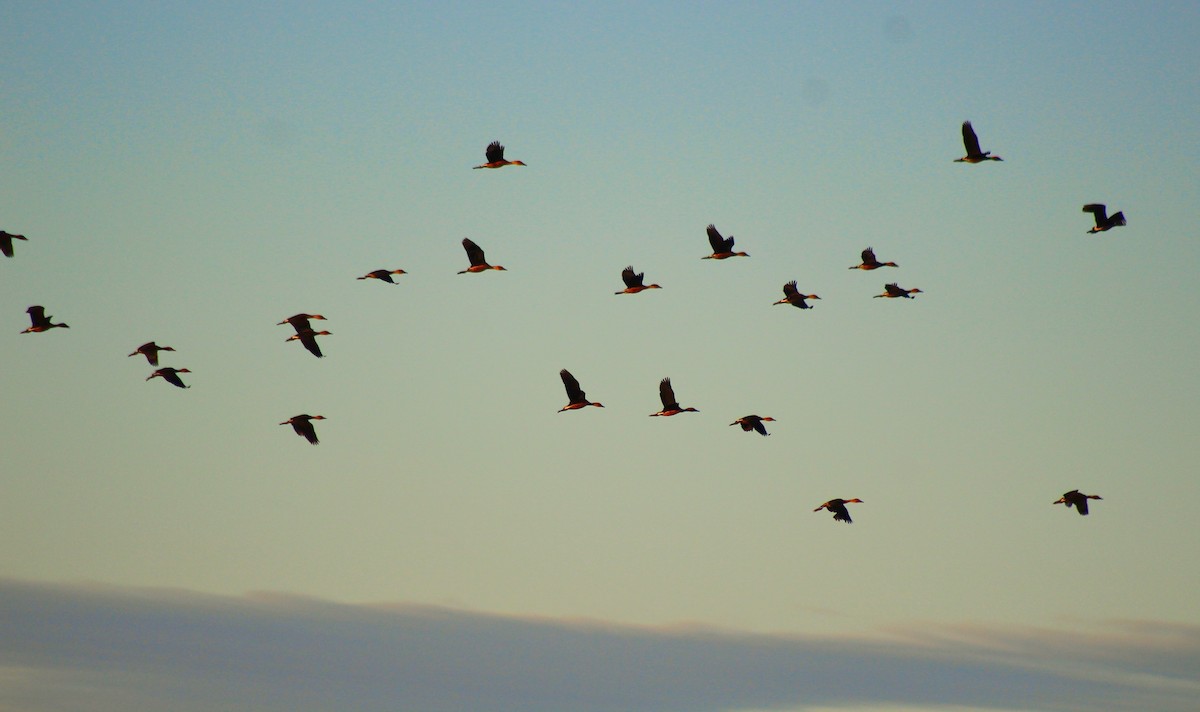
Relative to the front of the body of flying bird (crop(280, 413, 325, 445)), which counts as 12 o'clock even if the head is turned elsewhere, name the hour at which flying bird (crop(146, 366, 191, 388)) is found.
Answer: flying bird (crop(146, 366, 191, 388)) is roughly at 7 o'clock from flying bird (crop(280, 413, 325, 445)).

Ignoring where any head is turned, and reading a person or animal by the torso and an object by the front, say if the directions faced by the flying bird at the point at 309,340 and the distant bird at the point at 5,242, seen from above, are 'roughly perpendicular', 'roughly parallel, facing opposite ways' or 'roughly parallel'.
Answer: roughly parallel

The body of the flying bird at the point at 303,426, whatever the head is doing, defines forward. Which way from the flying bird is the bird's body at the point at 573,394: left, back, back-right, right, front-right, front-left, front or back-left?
front

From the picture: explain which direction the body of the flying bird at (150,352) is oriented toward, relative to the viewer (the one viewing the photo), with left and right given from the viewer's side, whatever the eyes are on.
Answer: facing to the right of the viewer

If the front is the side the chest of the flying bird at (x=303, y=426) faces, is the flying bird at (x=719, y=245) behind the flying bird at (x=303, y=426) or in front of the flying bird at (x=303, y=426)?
in front

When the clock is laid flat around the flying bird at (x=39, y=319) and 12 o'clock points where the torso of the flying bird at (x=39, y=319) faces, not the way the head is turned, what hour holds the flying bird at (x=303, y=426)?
the flying bird at (x=303, y=426) is roughly at 1 o'clock from the flying bird at (x=39, y=319).

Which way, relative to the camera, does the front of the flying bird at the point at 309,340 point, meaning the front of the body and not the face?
to the viewer's right

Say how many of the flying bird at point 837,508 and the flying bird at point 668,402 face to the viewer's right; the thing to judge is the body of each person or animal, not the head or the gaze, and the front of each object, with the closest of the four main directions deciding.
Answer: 2

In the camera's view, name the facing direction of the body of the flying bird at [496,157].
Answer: to the viewer's right

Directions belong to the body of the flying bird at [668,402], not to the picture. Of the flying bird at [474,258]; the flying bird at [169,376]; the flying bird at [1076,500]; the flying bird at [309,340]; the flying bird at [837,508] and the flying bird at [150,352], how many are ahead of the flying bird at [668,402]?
2

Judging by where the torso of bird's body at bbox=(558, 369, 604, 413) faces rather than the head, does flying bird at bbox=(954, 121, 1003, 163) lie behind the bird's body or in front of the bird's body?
in front

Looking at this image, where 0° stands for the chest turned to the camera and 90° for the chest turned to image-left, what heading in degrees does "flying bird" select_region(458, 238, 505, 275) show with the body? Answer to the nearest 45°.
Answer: approximately 270°

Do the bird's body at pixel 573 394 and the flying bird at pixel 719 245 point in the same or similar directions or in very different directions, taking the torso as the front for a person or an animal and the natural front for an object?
same or similar directions

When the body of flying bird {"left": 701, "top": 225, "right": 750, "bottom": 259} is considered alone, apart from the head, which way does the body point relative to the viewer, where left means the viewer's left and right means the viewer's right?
facing to the right of the viewer

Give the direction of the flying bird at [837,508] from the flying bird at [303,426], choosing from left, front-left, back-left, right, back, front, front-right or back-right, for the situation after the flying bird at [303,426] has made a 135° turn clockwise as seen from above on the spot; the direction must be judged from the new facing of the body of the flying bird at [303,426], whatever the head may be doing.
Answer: back-left
